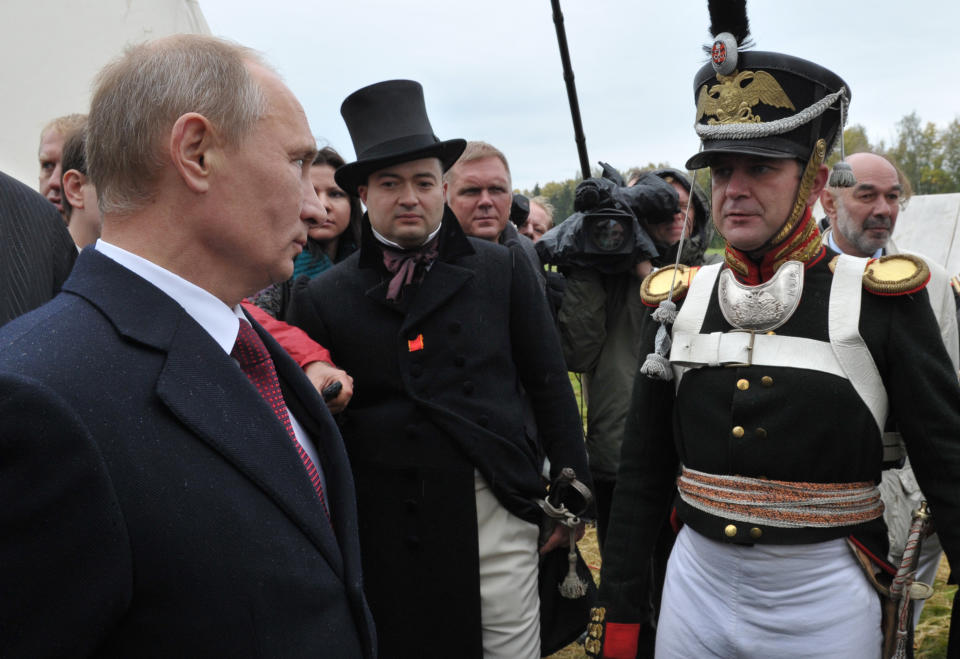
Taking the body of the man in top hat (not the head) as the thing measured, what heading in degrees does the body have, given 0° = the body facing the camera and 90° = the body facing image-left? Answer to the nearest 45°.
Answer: approximately 0°

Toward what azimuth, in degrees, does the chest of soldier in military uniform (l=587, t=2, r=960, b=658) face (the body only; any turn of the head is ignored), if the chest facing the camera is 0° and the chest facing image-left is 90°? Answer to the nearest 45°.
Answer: approximately 45°

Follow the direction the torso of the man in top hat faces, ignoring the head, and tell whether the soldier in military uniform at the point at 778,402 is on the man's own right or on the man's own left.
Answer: on the man's own left

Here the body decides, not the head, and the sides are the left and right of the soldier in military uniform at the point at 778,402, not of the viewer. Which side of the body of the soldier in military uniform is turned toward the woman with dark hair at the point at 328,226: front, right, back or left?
right

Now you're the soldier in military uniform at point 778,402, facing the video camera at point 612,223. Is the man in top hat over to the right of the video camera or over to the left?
left

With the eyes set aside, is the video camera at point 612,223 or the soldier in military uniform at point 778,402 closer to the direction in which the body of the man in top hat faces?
the soldier in military uniform

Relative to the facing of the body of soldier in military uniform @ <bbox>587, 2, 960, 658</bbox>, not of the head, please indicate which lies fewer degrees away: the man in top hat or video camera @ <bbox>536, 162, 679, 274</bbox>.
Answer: the man in top hat

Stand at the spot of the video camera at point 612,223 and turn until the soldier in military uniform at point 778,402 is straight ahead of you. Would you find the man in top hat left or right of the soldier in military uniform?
right

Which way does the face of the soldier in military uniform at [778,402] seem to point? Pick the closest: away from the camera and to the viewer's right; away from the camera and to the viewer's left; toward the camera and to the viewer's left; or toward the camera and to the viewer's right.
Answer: toward the camera and to the viewer's left

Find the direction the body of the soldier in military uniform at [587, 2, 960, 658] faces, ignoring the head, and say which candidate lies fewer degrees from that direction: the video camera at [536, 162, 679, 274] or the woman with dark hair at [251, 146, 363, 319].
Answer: the woman with dark hair

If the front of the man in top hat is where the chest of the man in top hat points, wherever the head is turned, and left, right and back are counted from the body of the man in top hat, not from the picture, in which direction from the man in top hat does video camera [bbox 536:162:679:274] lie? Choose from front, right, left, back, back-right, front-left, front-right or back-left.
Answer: back-left

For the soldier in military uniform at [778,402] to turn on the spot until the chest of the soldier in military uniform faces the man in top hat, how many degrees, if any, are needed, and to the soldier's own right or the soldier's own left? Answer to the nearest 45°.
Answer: approximately 45° to the soldier's own right
